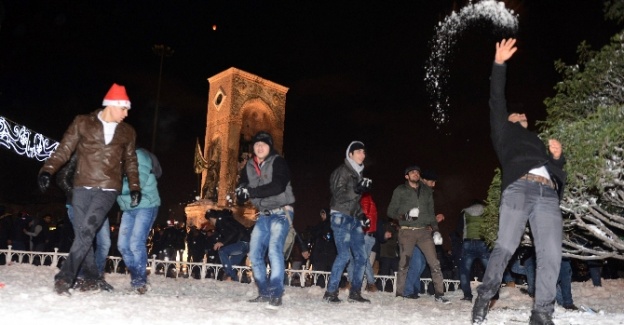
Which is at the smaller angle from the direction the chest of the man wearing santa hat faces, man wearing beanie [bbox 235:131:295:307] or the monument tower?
the man wearing beanie

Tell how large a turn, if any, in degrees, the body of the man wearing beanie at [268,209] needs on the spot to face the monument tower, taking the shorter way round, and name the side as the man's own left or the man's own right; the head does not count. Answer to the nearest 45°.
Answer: approximately 135° to the man's own right

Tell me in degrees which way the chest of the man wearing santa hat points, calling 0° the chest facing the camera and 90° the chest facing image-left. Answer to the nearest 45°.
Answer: approximately 0°

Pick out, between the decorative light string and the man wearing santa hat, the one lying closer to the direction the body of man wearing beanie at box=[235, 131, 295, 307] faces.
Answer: the man wearing santa hat

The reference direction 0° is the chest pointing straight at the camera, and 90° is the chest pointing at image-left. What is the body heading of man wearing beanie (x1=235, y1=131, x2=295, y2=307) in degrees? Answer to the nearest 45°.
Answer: approximately 45°

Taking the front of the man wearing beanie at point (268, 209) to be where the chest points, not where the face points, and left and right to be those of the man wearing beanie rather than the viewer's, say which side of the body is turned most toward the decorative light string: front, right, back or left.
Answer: right

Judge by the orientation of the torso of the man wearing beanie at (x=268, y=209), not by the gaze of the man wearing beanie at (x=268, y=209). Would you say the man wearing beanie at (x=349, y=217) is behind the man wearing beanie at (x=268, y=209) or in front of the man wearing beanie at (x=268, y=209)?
behind
